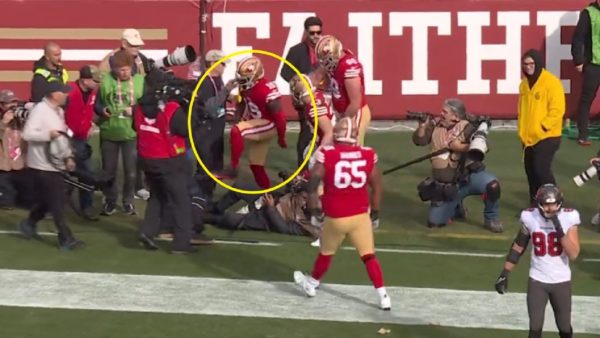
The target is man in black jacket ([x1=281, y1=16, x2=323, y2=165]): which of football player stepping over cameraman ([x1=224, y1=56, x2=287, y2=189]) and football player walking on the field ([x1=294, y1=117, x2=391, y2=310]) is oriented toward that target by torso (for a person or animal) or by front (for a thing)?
football player walking on the field ([x1=294, y1=117, x2=391, y2=310])

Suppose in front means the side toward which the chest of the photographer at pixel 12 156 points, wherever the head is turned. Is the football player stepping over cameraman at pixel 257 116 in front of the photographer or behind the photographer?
in front

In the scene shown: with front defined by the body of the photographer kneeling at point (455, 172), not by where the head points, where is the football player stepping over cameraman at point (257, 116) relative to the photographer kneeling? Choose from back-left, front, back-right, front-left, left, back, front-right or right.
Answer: front-right

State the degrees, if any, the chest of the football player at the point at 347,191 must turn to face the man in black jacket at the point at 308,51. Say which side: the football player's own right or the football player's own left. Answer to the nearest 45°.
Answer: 0° — they already face them

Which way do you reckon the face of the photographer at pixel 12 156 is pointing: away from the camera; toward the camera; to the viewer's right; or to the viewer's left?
to the viewer's right

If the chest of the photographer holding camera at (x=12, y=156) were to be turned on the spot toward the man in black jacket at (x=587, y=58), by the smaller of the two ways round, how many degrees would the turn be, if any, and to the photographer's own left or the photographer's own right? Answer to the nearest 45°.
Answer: approximately 45° to the photographer's own left

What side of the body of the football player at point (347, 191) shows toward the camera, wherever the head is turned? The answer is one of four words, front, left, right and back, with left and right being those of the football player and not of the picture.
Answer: back

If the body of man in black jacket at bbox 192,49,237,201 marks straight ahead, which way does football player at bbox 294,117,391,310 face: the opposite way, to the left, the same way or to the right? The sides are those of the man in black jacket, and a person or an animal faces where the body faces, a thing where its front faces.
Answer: to the left

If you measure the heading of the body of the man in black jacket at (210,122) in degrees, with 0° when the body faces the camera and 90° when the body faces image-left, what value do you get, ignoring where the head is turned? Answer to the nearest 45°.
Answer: approximately 270°

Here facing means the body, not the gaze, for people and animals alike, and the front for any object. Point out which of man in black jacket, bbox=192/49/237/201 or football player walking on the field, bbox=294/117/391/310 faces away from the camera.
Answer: the football player walking on the field

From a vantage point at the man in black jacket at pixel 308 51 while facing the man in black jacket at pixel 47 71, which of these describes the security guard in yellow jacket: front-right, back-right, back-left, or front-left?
back-left
